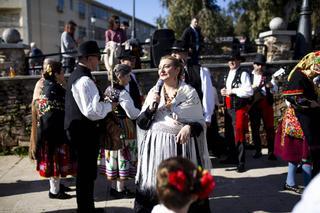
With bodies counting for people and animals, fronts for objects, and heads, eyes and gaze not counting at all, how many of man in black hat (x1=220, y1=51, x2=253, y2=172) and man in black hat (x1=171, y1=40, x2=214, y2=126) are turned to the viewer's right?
0

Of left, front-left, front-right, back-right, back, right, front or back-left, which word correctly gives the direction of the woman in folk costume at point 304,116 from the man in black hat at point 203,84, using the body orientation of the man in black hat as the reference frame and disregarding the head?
left

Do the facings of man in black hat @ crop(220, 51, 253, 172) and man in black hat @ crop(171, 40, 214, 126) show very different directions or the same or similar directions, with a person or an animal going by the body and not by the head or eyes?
same or similar directions

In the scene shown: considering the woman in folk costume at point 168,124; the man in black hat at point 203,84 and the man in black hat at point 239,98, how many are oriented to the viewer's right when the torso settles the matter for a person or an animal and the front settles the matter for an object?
0

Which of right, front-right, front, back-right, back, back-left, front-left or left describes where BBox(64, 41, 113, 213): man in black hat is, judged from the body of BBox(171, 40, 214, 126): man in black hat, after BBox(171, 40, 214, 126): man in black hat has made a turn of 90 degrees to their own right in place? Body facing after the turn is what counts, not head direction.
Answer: left

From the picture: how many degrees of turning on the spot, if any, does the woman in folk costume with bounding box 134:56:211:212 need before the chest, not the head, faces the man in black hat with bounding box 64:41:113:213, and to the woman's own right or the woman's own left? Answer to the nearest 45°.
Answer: approximately 45° to the woman's own right

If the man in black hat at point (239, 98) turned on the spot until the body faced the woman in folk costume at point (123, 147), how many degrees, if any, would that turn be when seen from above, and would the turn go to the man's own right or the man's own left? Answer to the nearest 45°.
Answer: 0° — they already face them

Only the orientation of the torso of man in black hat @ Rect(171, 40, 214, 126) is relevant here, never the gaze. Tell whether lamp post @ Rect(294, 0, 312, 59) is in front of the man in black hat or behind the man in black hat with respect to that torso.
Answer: behind

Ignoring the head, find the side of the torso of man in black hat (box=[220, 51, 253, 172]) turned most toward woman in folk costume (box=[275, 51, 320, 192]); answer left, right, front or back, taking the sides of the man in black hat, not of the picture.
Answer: left

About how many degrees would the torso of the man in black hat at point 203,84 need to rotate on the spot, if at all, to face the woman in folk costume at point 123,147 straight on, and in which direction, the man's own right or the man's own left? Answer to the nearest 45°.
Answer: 0° — they already face them

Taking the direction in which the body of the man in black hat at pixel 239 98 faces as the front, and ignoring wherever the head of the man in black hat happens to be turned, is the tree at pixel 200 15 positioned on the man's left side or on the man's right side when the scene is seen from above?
on the man's right side

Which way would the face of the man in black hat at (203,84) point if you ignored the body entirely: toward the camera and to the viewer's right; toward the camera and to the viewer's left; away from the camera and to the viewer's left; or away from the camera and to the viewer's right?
toward the camera and to the viewer's left
